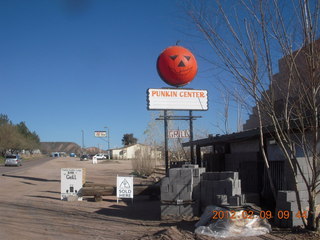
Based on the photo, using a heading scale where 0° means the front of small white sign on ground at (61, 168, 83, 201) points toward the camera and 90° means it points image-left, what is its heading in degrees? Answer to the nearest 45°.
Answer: approximately 0°

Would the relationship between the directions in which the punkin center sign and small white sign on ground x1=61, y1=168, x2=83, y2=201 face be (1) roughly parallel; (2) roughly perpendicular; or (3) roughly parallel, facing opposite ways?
roughly parallel

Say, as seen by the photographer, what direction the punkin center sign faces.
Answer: facing the viewer

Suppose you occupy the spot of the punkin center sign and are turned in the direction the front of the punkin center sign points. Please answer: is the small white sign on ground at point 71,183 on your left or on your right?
on your right

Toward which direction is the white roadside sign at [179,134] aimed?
toward the camera

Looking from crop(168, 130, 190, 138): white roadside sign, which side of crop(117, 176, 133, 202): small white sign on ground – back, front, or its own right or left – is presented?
back

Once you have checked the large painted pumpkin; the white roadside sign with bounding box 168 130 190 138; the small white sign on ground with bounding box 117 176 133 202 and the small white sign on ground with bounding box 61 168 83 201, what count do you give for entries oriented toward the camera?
4

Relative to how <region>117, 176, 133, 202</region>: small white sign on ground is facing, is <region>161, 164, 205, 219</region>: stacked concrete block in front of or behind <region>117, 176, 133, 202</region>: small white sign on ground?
in front

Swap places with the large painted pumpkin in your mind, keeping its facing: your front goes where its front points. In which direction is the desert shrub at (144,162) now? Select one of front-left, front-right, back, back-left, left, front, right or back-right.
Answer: back

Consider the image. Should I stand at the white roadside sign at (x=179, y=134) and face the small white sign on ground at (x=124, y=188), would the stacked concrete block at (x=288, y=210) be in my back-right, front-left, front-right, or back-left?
front-left
